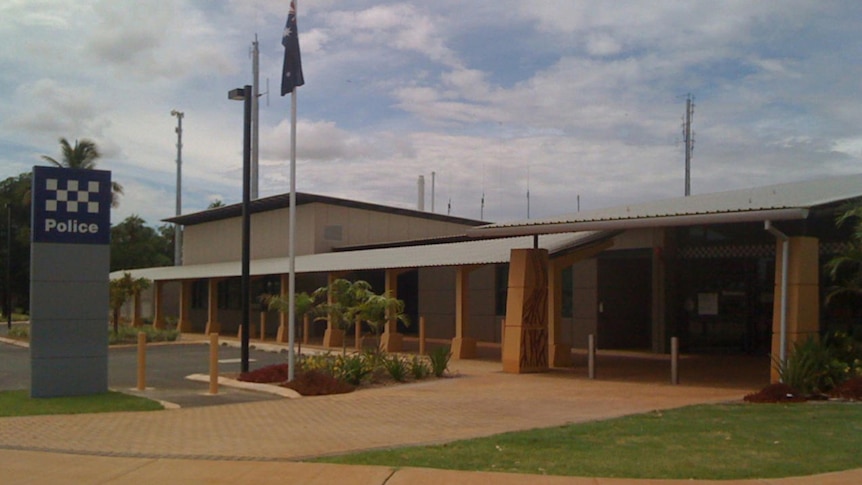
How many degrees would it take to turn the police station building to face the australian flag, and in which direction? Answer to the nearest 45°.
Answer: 0° — it already faces it

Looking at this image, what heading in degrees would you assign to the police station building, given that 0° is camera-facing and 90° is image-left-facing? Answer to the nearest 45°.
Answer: approximately 45°

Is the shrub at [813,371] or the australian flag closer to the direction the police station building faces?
the australian flag

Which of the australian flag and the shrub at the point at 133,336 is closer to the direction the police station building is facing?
the australian flag

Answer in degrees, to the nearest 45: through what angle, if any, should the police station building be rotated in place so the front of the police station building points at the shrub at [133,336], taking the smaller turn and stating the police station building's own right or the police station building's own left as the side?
approximately 90° to the police station building's own right

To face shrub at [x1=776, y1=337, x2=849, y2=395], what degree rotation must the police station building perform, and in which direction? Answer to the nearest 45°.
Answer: approximately 45° to its left
